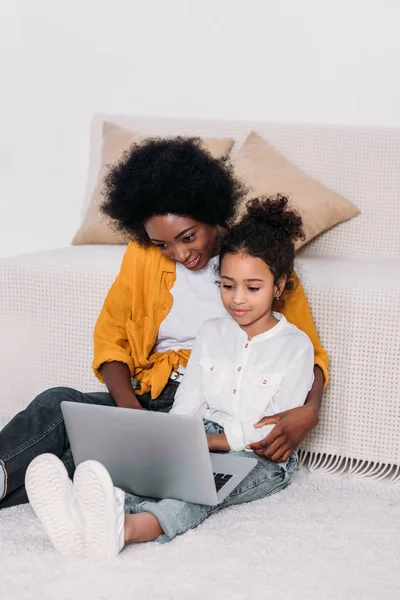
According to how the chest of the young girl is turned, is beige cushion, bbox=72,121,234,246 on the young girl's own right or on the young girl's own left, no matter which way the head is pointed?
on the young girl's own right

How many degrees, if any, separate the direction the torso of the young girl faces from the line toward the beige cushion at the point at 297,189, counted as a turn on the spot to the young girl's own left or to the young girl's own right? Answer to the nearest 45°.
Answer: approximately 135° to the young girl's own right

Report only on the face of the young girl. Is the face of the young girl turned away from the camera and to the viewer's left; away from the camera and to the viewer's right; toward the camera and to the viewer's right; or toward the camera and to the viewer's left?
toward the camera and to the viewer's left

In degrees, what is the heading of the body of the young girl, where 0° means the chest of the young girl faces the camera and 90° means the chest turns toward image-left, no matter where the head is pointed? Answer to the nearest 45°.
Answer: approximately 45°
